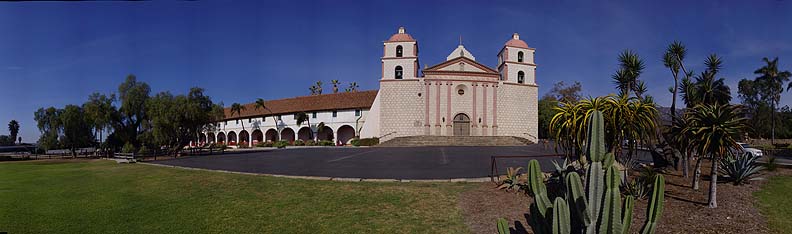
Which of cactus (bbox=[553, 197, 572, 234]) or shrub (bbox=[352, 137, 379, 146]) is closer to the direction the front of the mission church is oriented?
the cactus

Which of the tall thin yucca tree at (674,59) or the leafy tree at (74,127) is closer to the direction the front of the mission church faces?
the tall thin yucca tree

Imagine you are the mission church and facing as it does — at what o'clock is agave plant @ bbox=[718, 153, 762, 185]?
The agave plant is roughly at 12 o'clock from the mission church.

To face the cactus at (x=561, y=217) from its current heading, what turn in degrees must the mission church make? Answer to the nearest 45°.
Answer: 0° — it already faces it

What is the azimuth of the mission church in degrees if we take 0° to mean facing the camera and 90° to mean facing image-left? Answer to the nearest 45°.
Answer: approximately 0°

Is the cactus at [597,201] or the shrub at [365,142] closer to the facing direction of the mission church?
the cactus

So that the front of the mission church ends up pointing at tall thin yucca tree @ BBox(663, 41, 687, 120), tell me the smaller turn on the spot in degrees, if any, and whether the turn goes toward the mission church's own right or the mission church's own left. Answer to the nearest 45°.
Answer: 0° — it already faces it

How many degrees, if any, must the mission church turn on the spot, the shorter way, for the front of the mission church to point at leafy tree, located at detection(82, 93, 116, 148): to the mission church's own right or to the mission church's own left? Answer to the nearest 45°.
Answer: approximately 45° to the mission church's own right
